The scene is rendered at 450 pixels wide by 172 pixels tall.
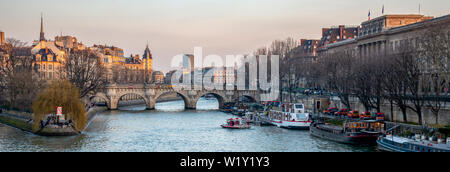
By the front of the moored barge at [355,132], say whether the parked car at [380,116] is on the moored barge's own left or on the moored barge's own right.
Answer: on the moored barge's own right

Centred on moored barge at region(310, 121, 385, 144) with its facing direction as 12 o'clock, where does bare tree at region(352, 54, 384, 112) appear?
The bare tree is roughly at 2 o'clock from the moored barge.

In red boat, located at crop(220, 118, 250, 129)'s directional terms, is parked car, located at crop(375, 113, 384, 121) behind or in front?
behind

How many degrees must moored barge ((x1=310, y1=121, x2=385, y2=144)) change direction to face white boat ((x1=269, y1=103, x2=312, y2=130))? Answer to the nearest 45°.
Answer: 0° — it already faces it

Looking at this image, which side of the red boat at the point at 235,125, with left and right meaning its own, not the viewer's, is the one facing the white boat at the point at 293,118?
back

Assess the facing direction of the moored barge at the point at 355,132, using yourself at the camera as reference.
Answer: facing away from the viewer and to the left of the viewer

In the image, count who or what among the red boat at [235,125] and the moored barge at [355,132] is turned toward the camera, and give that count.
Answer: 0

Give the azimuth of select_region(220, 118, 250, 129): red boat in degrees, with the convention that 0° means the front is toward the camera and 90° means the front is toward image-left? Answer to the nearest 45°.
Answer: approximately 90°

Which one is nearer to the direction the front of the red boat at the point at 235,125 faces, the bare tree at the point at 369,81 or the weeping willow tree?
the weeping willow tree
